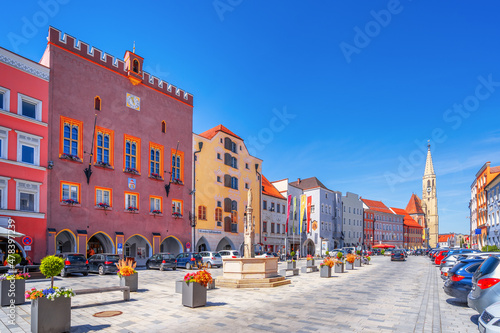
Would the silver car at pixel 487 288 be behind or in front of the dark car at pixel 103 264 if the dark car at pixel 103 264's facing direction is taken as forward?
behind

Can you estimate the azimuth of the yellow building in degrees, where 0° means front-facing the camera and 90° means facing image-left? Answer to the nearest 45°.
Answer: approximately 315°

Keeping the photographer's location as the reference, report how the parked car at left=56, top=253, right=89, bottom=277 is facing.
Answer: facing away from the viewer and to the left of the viewer

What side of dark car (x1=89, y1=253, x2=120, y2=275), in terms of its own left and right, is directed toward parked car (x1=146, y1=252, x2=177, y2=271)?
right

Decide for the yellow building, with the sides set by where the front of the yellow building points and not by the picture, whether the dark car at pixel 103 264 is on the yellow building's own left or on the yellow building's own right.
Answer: on the yellow building's own right

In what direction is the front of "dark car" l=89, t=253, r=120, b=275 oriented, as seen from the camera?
facing away from the viewer and to the left of the viewer
